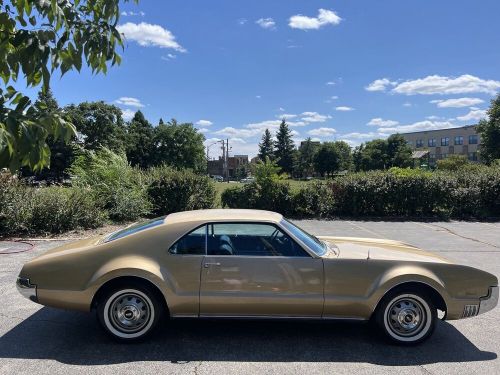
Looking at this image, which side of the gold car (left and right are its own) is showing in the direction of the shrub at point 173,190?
left

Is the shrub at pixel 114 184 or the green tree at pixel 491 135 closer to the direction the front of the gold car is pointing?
the green tree

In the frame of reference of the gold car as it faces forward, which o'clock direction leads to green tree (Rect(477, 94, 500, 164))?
The green tree is roughly at 10 o'clock from the gold car.

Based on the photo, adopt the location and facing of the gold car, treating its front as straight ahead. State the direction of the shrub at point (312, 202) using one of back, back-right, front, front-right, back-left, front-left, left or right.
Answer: left

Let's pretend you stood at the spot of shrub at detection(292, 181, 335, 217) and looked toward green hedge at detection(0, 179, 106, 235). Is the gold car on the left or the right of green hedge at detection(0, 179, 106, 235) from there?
left

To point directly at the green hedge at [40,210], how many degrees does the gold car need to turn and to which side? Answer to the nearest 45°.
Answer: approximately 135° to its left

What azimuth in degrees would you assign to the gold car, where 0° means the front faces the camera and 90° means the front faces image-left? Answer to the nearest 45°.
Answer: approximately 270°

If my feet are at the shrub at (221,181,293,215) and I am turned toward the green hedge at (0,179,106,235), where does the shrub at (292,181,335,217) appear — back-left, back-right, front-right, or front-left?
back-left

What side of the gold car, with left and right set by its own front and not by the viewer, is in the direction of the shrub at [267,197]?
left
